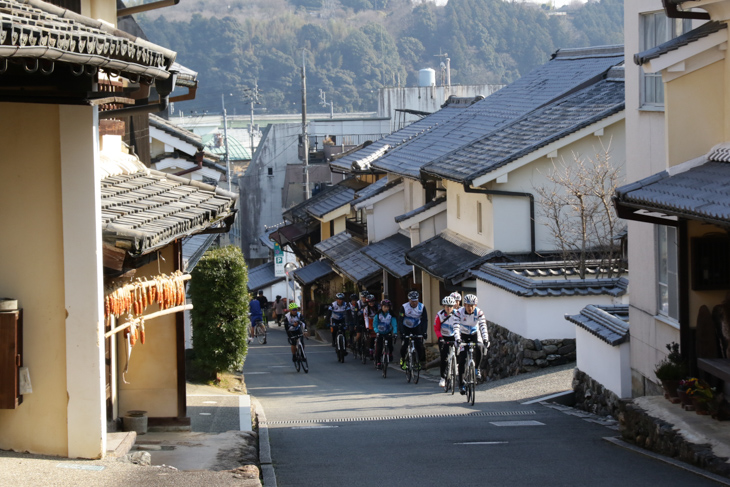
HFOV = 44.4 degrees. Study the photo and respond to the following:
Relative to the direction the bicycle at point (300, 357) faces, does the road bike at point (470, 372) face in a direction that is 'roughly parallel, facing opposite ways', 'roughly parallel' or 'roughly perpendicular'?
roughly parallel

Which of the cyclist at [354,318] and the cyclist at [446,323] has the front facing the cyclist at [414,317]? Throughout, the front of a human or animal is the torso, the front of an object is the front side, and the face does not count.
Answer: the cyclist at [354,318]

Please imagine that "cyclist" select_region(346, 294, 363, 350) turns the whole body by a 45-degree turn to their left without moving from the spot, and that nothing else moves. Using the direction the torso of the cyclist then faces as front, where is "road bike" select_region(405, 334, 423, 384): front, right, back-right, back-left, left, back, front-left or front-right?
front-right

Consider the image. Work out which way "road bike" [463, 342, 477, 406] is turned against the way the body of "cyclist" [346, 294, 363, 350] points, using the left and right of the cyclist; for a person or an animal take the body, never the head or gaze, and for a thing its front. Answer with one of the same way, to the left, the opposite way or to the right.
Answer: the same way

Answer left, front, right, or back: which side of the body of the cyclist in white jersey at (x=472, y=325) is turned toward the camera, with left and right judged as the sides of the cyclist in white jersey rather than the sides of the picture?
front

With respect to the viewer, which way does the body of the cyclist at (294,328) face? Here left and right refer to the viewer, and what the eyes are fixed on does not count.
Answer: facing the viewer

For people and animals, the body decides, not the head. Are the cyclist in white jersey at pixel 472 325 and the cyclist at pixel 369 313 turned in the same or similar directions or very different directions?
same or similar directions

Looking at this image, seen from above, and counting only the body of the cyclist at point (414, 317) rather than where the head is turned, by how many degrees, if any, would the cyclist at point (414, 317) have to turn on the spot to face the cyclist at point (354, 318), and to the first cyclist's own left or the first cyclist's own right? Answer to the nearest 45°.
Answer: approximately 180°

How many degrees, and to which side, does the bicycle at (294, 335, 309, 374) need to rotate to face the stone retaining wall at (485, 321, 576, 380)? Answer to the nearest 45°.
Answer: approximately 45° to its left

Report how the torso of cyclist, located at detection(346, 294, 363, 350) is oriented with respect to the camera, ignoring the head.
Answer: toward the camera

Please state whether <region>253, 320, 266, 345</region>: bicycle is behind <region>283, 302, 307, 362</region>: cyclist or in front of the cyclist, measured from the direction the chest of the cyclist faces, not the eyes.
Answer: behind

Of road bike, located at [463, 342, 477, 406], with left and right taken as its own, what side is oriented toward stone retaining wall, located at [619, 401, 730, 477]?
front

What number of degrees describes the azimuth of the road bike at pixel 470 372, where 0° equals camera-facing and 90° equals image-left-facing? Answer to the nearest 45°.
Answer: approximately 0°

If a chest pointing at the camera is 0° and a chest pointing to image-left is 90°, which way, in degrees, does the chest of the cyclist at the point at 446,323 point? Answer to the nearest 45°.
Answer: approximately 0°

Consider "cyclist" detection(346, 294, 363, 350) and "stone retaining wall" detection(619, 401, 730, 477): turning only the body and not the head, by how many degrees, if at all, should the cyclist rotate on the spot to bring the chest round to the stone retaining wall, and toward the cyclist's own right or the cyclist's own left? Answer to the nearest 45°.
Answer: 0° — they already face it

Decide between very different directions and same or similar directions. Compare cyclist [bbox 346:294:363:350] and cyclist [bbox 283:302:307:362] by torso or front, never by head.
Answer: same or similar directions

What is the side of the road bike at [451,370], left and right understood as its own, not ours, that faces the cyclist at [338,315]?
back

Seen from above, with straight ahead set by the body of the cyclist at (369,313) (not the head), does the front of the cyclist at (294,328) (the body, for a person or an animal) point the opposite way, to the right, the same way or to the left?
the same way
